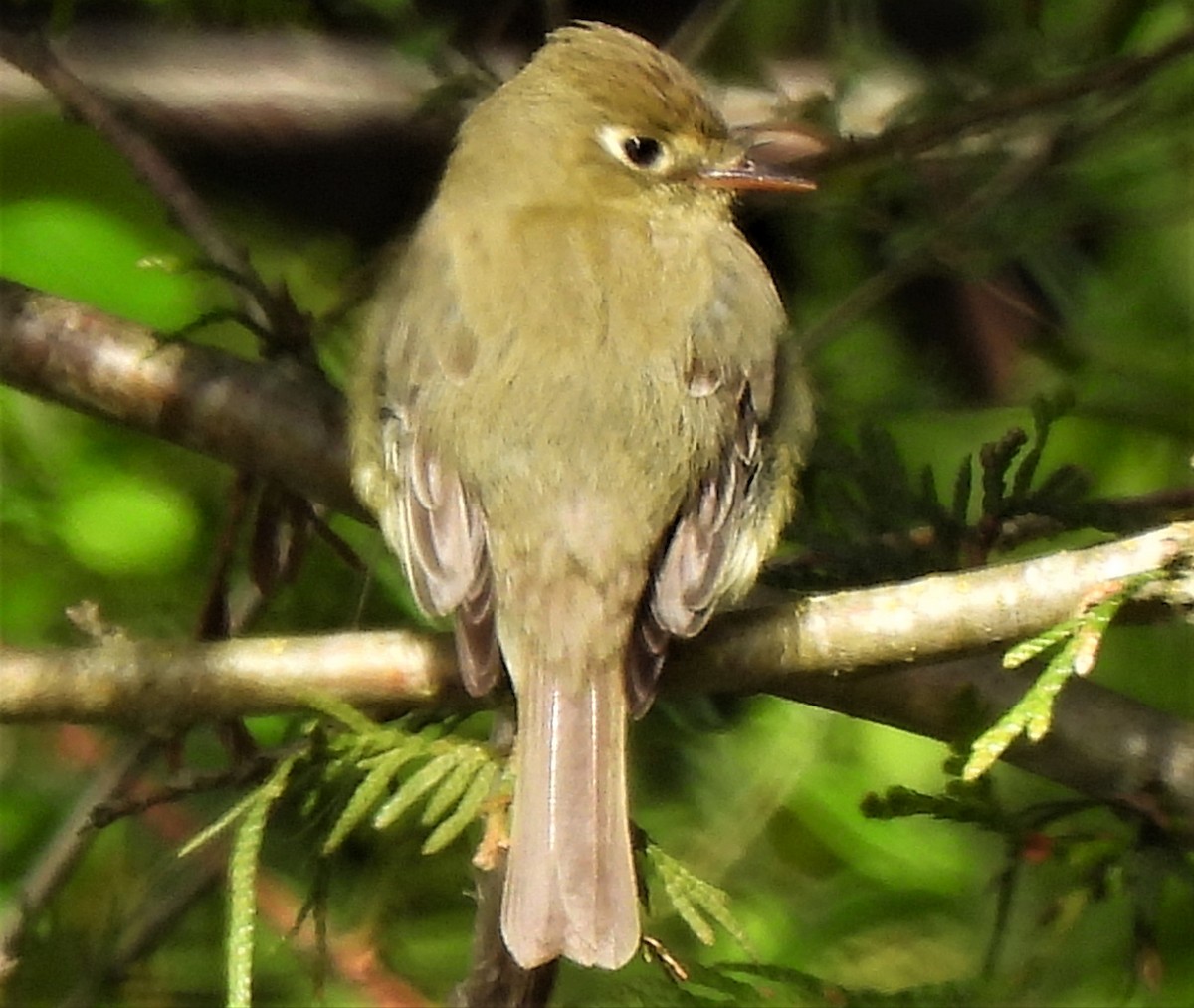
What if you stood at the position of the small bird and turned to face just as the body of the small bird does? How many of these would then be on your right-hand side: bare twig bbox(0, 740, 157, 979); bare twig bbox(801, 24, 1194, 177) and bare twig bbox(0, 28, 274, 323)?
1

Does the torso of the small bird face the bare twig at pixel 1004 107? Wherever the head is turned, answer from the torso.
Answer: no

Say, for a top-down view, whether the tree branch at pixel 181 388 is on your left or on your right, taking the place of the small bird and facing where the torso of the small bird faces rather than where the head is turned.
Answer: on your left

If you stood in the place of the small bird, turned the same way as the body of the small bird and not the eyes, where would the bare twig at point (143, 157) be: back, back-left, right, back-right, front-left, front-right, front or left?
left

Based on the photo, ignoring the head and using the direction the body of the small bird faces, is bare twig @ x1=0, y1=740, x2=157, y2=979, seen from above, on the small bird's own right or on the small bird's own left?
on the small bird's own left

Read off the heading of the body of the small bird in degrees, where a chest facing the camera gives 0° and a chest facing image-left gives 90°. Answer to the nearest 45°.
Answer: approximately 180°

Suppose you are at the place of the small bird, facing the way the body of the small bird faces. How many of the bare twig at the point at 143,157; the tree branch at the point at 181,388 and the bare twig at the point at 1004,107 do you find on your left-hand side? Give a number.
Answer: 2

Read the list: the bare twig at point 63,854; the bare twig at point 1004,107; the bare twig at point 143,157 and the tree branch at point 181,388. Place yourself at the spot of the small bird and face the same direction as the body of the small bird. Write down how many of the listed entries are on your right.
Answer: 1

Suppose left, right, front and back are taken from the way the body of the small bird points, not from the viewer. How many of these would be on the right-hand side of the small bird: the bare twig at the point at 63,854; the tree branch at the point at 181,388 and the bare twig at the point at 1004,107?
1
